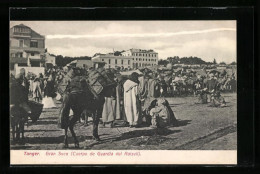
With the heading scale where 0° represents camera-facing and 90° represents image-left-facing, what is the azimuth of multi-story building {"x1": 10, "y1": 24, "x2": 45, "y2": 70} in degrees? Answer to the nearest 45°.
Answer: approximately 0°

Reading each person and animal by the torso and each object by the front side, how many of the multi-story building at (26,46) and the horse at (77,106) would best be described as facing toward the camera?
1
